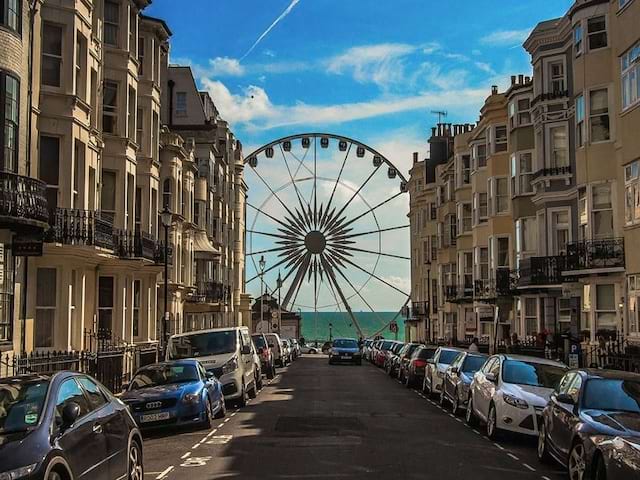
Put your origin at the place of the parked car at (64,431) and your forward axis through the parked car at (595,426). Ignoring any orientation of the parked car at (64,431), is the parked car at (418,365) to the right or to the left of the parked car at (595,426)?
left

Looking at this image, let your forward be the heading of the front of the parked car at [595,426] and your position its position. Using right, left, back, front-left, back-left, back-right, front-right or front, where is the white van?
back

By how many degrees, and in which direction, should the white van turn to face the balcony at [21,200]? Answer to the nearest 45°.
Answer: approximately 45° to its right

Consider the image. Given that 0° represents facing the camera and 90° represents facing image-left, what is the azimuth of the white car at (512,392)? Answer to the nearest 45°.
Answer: approximately 0°

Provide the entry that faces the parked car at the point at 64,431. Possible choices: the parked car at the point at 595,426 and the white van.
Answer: the white van

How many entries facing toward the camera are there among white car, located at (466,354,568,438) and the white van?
2

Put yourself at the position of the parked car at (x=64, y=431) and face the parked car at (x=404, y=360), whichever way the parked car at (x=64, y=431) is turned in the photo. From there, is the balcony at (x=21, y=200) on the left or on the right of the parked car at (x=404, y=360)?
left

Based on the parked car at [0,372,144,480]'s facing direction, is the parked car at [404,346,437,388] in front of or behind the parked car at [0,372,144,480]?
behind

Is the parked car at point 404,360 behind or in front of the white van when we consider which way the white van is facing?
behind

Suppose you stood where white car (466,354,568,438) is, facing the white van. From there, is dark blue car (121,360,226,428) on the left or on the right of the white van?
left

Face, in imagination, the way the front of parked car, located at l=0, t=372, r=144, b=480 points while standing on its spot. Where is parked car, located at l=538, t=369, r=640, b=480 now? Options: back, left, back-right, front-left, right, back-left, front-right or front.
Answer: back-left

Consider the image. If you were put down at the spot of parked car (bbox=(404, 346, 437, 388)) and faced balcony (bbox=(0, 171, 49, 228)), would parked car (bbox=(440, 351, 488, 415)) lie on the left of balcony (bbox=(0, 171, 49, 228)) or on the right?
left
